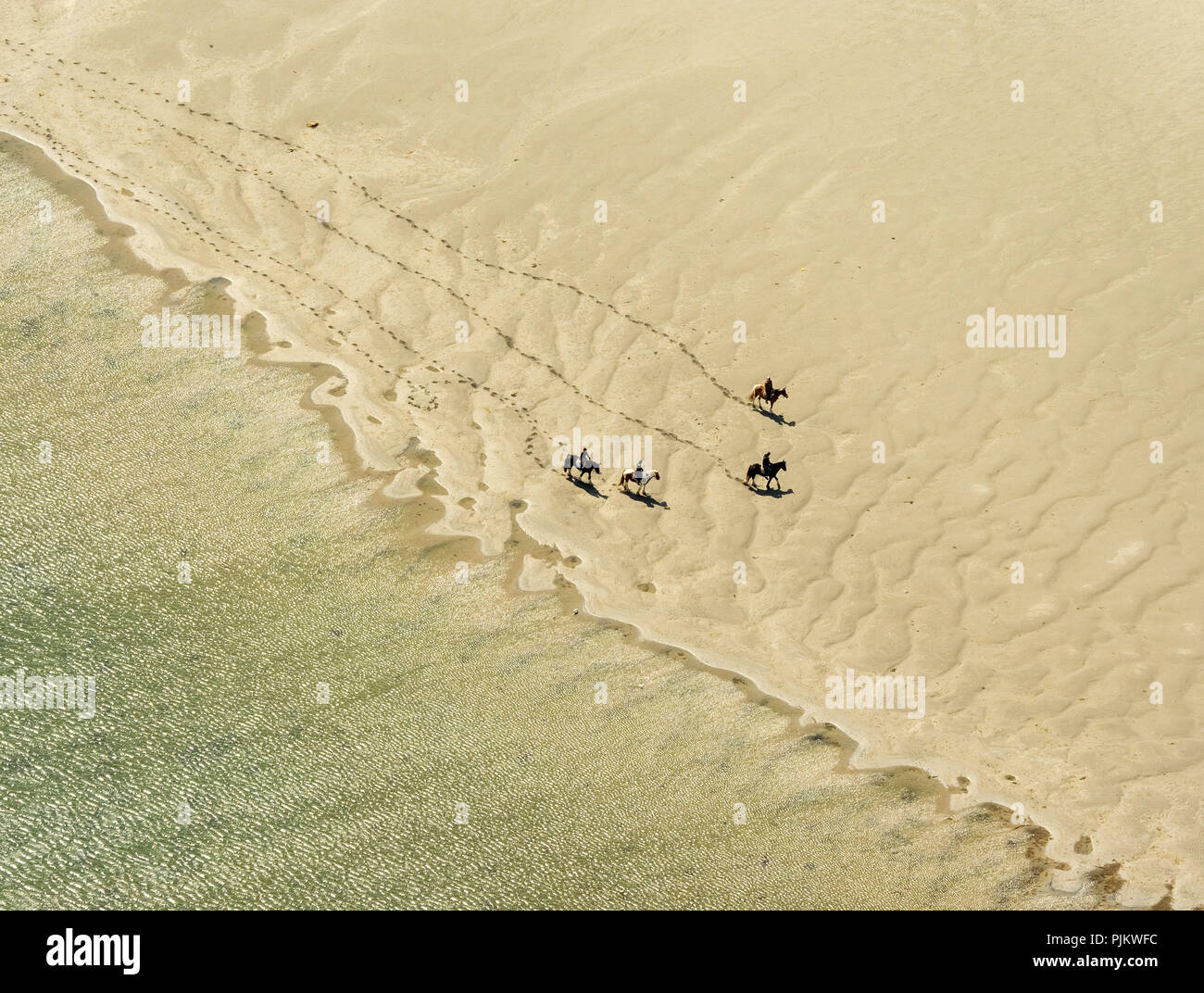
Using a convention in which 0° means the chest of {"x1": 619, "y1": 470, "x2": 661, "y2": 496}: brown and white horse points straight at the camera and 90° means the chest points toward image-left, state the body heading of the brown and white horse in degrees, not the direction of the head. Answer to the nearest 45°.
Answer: approximately 270°

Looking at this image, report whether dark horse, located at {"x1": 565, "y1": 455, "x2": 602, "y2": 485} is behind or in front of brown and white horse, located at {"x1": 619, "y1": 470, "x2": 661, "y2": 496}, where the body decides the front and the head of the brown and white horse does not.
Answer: behind

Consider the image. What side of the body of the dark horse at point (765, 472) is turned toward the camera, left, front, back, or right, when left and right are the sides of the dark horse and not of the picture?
right

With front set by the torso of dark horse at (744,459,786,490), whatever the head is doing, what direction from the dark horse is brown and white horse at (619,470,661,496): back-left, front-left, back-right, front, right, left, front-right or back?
back

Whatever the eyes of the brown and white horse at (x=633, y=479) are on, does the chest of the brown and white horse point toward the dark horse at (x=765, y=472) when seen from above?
yes

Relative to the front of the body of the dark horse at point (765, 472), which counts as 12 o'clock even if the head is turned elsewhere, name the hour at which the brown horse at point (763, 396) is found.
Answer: The brown horse is roughly at 9 o'clock from the dark horse.

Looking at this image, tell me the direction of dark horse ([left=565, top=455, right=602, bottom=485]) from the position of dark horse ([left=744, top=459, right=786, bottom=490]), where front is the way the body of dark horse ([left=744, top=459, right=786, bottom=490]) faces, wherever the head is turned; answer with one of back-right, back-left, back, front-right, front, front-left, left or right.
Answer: back
